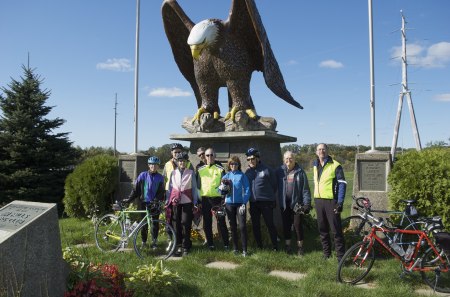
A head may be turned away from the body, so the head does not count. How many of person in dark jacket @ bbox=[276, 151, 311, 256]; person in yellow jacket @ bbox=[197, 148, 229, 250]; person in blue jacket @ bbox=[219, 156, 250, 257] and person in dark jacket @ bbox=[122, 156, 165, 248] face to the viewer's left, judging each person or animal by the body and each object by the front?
0

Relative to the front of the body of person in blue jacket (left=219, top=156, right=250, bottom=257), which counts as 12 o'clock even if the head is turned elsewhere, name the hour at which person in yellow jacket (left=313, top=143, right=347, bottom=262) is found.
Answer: The person in yellow jacket is roughly at 10 o'clock from the person in blue jacket.

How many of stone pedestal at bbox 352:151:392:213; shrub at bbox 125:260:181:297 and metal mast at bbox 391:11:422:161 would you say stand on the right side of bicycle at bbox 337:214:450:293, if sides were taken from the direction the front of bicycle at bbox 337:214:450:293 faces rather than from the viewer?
2

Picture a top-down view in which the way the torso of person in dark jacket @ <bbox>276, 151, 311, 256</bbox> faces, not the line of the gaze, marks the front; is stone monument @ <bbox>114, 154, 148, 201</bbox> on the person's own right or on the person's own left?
on the person's own right

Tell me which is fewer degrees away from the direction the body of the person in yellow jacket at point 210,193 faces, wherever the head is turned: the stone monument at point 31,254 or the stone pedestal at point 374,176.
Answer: the stone monument

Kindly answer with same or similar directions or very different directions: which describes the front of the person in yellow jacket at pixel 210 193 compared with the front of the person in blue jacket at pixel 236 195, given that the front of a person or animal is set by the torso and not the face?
same or similar directions

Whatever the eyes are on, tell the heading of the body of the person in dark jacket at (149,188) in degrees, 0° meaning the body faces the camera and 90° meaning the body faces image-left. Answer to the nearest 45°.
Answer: approximately 0°

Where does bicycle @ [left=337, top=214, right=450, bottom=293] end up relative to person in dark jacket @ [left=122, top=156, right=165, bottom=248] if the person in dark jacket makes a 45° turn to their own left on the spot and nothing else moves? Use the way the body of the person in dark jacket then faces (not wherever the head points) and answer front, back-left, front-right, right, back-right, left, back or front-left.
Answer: front

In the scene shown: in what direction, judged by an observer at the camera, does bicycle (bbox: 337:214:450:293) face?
facing to the left of the viewer

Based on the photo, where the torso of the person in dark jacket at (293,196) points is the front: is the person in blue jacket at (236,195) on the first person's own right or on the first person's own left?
on the first person's own right

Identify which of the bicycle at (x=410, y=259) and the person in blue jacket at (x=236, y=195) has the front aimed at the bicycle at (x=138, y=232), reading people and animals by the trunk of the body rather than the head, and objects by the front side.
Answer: the bicycle at (x=410, y=259)

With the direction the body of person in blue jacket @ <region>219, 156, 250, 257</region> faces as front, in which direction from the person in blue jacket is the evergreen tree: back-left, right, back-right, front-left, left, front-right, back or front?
back-right

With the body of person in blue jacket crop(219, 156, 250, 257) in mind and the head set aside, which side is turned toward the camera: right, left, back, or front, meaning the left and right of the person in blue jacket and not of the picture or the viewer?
front

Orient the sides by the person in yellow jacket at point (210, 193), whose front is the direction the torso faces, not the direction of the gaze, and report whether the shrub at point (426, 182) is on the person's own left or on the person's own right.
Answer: on the person's own left

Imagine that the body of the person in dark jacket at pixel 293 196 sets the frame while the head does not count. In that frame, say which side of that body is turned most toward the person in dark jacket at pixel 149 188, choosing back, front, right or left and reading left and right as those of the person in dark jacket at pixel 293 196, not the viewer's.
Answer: right

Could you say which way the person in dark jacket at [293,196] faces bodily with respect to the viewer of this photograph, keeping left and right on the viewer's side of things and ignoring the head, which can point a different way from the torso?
facing the viewer

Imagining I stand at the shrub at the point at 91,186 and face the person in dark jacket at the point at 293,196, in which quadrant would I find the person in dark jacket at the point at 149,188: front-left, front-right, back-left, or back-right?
front-right
